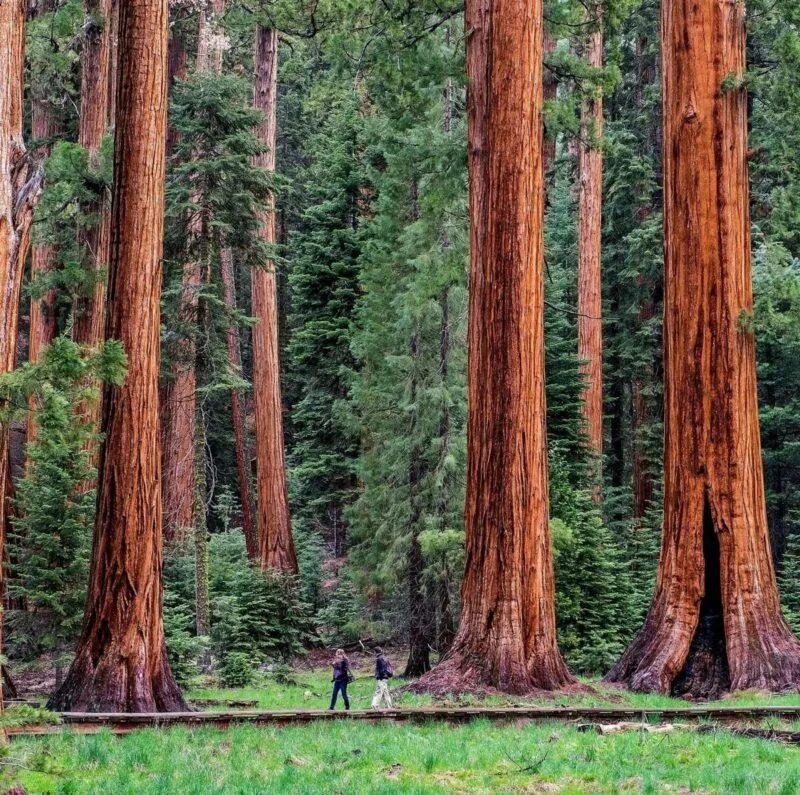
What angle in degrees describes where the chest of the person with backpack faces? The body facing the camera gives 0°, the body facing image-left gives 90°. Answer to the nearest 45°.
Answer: approximately 90°

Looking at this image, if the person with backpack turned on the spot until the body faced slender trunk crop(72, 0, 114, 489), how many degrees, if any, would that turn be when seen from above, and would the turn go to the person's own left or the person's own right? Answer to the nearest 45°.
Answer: approximately 45° to the person's own right

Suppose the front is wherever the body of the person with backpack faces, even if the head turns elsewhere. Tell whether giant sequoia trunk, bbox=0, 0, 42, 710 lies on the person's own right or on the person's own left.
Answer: on the person's own left

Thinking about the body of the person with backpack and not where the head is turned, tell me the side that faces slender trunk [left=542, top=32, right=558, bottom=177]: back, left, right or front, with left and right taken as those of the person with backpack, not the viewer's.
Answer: right

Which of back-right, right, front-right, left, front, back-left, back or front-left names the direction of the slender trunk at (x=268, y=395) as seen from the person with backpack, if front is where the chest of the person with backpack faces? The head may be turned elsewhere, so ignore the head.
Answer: right

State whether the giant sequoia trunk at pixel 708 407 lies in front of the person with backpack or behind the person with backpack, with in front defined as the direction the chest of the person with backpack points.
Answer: behind

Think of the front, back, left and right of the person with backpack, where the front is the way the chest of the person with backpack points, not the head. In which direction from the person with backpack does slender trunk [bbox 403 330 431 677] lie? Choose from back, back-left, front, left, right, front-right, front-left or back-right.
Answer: right

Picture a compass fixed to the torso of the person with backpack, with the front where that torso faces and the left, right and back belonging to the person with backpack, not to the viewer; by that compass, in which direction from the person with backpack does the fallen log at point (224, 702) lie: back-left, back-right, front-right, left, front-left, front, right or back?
front-right
